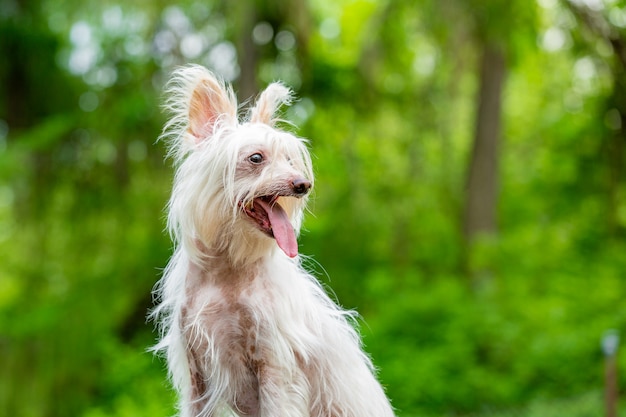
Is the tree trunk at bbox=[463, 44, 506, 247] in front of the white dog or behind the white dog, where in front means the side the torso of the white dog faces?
behind

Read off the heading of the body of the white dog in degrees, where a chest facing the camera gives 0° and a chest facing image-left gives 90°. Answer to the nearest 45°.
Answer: approximately 45°
